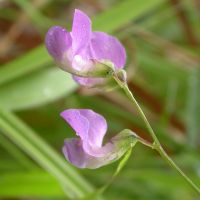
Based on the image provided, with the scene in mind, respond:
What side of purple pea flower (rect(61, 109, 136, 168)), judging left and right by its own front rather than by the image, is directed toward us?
left
